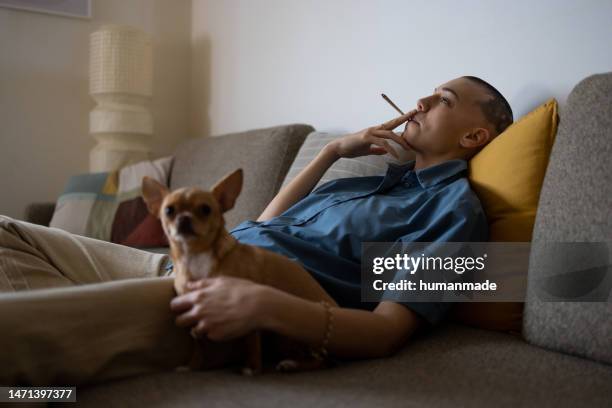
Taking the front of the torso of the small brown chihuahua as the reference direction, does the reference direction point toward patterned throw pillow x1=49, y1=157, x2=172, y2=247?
no

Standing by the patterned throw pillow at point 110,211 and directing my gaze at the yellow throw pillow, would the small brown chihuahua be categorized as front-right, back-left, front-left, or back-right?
front-right

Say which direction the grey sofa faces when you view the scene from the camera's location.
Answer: facing the viewer and to the left of the viewer
